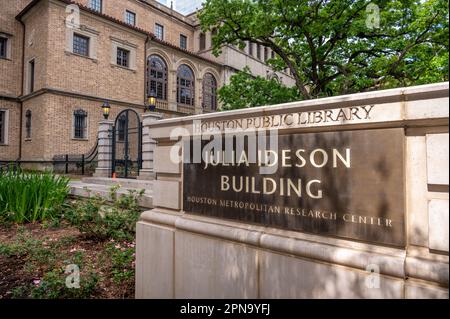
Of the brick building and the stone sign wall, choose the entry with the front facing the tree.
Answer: the brick building

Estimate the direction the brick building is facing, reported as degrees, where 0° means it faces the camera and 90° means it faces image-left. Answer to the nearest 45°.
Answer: approximately 315°

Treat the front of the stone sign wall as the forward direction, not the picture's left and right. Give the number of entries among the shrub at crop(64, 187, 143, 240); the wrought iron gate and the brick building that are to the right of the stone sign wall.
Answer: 3

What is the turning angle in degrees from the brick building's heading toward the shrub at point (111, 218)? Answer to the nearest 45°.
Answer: approximately 45° to its right

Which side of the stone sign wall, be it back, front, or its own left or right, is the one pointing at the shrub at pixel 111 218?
right

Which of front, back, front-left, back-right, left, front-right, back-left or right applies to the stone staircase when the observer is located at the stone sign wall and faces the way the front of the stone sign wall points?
right

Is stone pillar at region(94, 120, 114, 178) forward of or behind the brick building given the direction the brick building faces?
forward

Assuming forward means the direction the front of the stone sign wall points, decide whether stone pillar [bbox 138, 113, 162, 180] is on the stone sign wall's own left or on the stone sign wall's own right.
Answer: on the stone sign wall's own right

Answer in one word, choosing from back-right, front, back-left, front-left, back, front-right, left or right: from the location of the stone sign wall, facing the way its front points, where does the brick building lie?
right

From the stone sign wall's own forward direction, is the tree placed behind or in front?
behind

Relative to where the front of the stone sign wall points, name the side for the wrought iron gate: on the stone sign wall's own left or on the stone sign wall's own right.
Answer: on the stone sign wall's own right

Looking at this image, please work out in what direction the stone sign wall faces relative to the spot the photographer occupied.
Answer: facing the viewer and to the left of the viewer

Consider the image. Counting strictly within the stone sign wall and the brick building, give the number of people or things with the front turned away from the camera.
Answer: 0
